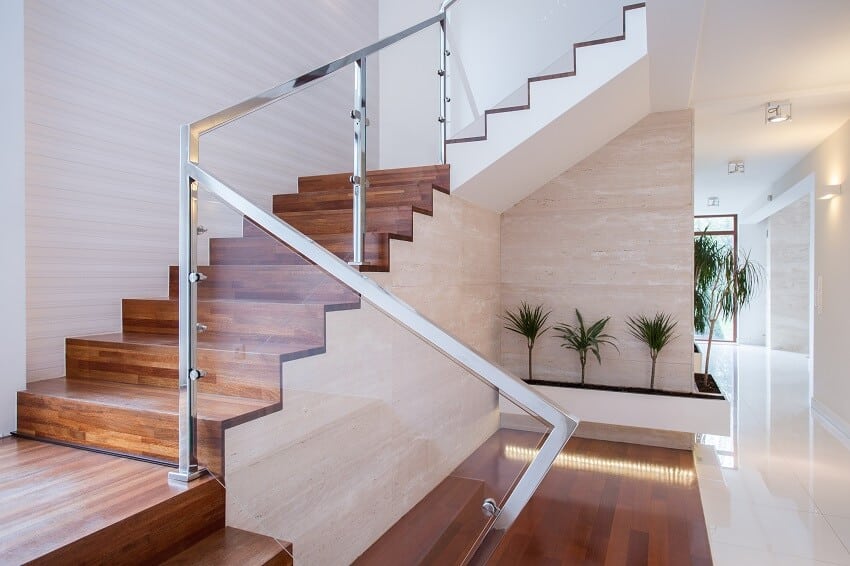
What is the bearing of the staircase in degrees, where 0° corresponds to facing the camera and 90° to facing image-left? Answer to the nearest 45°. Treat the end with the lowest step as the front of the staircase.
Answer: approximately 45°

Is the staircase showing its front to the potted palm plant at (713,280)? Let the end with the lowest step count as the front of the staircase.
no

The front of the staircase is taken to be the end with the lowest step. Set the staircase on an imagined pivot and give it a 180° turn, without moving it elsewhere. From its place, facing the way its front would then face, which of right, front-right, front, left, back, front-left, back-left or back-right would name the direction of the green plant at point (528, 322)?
front

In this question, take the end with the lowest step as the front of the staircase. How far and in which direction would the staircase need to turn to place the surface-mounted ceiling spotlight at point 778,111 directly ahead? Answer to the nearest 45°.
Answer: approximately 135° to its left

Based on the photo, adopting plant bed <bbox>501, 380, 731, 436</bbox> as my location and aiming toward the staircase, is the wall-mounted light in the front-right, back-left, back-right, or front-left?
back-left

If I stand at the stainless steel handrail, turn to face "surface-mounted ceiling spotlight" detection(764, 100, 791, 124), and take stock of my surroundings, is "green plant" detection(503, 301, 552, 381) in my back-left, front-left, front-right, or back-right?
front-left

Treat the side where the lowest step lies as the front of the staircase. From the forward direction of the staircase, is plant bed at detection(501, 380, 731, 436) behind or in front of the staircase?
behind

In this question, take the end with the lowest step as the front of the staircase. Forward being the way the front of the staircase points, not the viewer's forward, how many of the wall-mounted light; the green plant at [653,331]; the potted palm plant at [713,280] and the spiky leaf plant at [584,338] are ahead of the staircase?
0

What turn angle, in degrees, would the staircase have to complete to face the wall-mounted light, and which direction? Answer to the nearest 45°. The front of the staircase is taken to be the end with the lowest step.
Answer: approximately 135° to its left

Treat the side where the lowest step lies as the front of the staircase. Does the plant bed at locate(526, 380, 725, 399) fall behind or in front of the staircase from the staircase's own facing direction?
behind

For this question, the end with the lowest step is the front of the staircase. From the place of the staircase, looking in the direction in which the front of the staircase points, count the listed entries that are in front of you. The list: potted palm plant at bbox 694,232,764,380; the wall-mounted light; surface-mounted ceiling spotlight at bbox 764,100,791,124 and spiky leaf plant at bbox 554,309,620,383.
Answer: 0

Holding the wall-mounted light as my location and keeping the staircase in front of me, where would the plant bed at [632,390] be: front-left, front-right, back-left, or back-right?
front-right

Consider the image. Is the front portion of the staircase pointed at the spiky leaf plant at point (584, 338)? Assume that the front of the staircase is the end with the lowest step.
no
